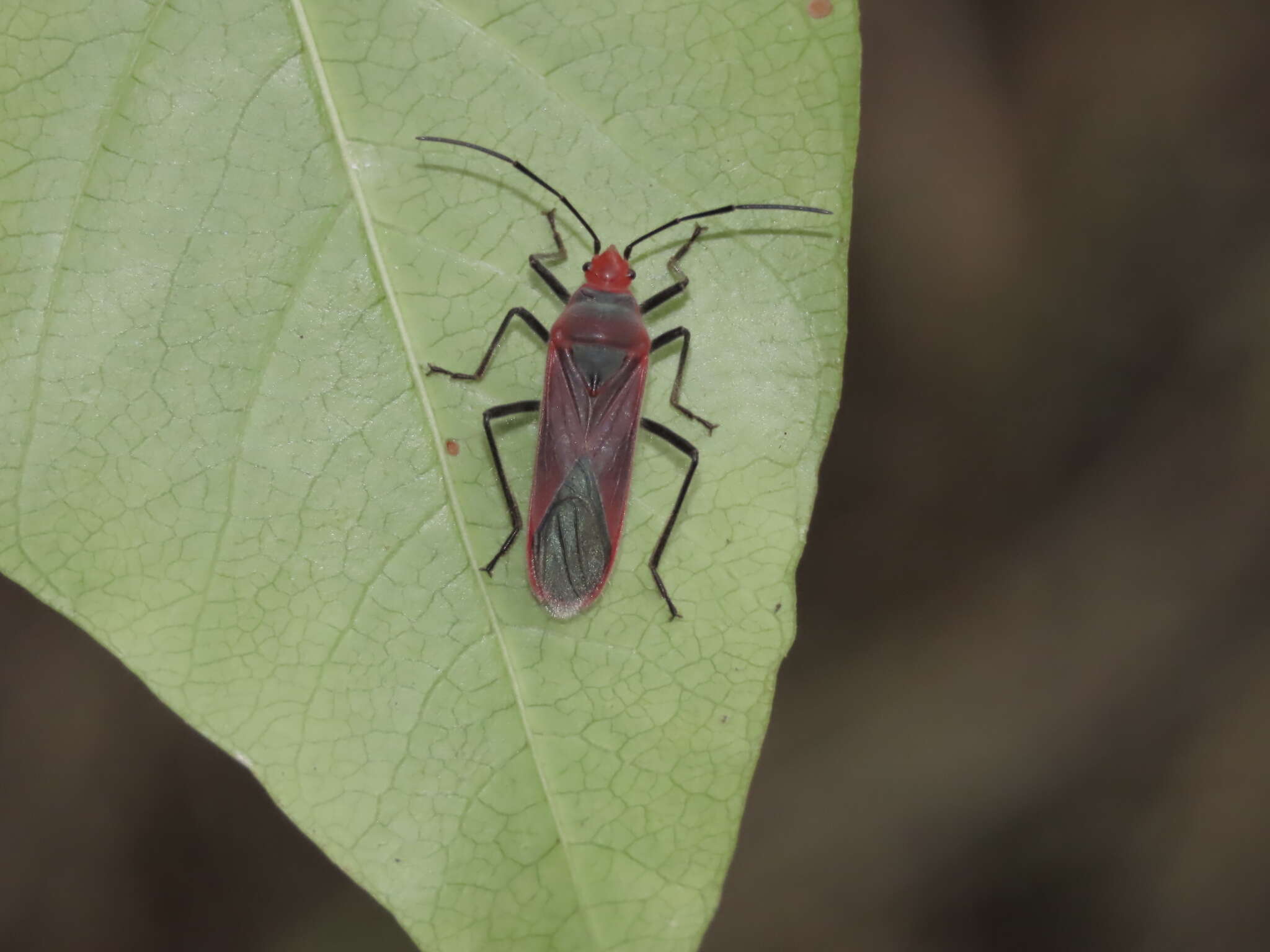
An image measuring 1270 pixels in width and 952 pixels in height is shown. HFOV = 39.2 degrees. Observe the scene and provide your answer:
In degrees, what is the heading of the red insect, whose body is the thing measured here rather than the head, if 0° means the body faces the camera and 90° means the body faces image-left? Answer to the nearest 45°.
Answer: approximately 180°
